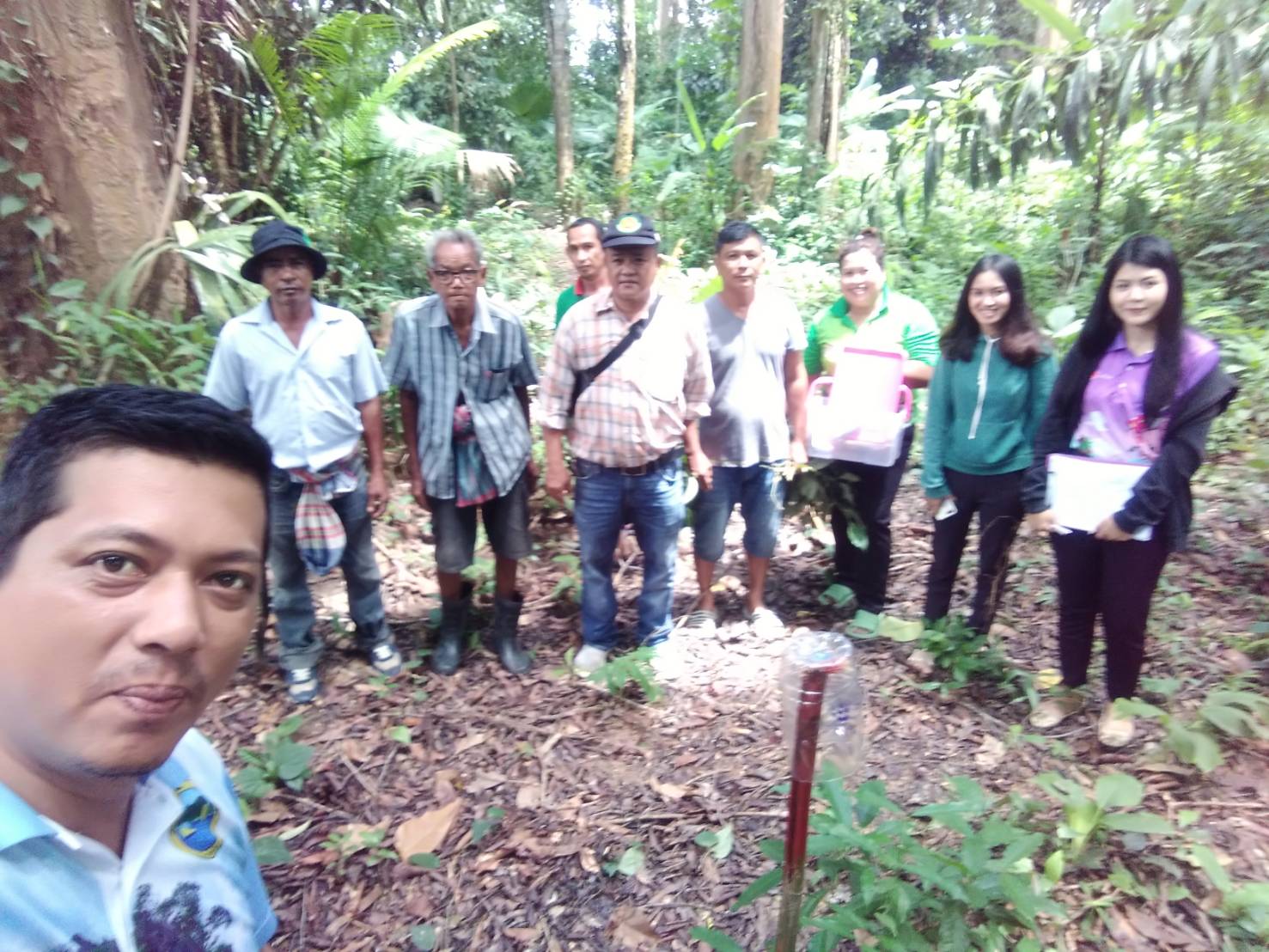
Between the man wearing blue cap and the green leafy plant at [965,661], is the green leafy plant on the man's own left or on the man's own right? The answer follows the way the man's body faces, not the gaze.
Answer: on the man's own left

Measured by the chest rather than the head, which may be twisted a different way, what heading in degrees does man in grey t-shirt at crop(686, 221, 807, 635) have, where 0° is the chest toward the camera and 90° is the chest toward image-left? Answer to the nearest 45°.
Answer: approximately 0°

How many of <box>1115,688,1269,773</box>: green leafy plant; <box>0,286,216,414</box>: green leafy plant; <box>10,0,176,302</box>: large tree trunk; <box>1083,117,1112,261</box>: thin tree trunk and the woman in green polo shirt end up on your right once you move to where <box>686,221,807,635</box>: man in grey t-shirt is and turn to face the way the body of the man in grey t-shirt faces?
2

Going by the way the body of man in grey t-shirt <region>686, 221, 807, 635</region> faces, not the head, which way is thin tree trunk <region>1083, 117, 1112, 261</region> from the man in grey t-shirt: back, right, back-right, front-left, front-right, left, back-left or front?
back-left

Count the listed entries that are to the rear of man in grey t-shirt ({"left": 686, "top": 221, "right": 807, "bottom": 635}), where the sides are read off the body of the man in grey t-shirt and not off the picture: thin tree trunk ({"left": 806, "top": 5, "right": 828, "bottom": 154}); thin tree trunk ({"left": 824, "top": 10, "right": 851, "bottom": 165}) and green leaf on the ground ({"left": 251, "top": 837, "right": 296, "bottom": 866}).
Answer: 2

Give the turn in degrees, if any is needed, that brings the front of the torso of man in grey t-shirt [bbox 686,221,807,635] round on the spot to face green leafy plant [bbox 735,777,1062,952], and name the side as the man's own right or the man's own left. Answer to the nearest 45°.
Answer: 0° — they already face it

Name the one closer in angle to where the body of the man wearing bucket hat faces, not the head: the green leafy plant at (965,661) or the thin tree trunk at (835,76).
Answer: the green leafy plant
